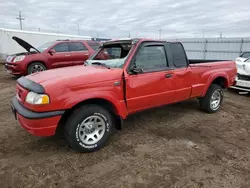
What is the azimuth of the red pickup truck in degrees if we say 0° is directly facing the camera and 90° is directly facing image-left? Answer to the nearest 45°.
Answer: approximately 45°

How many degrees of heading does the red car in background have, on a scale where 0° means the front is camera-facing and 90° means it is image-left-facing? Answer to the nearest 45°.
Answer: approximately 45°

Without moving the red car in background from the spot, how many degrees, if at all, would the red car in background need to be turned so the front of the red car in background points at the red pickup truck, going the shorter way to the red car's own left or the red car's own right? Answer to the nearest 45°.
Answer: approximately 45° to the red car's own left

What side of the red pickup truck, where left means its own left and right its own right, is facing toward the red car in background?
right
